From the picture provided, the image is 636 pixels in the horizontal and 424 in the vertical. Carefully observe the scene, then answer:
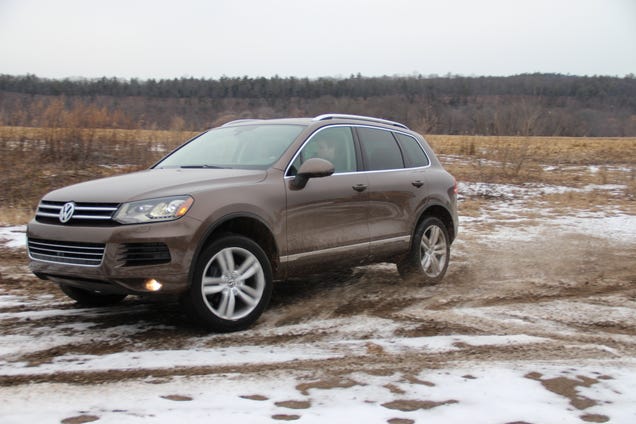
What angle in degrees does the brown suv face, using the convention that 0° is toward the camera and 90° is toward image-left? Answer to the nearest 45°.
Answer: approximately 45°
